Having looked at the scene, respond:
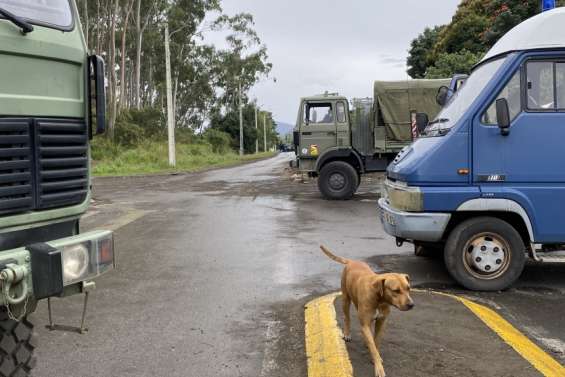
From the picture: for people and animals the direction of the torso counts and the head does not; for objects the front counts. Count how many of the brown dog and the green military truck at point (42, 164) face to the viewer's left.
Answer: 0

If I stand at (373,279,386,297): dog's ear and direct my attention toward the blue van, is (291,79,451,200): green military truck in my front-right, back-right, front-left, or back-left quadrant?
front-left

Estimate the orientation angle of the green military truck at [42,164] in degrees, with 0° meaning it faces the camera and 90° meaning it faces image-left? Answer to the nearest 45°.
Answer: approximately 315°

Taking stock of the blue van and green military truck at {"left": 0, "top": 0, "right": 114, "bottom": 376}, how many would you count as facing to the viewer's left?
1

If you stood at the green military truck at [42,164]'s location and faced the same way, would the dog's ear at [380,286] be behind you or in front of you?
in front

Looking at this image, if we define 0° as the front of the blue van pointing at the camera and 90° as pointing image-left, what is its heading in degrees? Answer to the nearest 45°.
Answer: approximately 90°

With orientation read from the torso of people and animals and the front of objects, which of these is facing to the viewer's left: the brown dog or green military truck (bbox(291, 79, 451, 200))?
the green military truck

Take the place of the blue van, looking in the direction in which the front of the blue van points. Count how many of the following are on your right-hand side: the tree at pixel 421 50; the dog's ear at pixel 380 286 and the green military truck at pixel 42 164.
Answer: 1

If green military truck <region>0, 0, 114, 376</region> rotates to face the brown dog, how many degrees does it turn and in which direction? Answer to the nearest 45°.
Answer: approximately 45° to its left

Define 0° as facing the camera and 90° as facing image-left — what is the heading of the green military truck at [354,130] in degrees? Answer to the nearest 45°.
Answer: approximately 90°

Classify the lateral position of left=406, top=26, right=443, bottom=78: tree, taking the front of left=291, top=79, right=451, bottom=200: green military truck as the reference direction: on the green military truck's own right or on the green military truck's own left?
on the green military truck's own right

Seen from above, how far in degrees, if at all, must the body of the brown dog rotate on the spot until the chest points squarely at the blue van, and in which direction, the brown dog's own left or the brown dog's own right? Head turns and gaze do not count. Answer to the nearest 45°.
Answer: approximately 90° to the brown dog's own left

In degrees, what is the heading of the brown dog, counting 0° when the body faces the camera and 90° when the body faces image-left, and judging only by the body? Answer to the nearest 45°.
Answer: approximately 315°

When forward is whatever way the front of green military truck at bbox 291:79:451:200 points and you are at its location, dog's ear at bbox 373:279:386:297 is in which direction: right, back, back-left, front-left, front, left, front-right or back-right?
left
